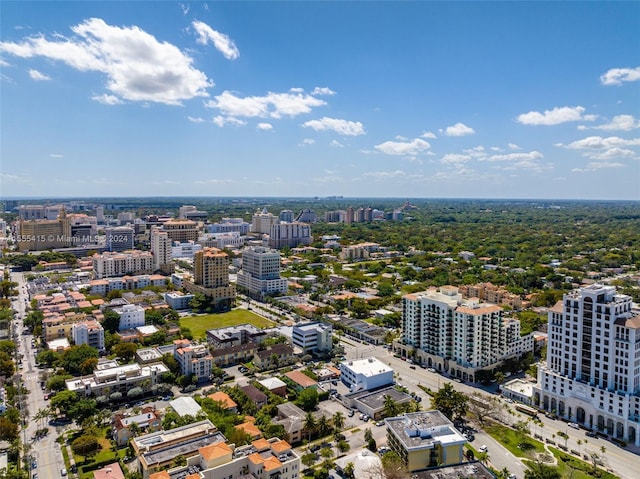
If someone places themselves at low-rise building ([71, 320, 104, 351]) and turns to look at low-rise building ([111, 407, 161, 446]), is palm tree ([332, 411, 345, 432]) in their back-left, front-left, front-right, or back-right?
front-left

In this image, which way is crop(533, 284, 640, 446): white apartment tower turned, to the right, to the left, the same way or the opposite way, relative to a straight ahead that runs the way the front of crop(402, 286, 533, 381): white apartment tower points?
the same way

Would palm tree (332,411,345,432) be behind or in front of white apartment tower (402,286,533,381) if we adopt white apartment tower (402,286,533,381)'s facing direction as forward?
in front

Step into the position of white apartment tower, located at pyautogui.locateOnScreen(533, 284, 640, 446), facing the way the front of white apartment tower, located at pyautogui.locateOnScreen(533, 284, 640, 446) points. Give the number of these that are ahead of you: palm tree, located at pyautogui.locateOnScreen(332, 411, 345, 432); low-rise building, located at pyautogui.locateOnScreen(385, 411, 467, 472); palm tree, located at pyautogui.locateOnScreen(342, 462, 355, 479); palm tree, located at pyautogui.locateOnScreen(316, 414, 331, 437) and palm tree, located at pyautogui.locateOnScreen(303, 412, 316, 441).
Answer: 5

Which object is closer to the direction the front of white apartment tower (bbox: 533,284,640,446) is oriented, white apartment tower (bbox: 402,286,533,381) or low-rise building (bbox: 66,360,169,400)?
the low-rise building

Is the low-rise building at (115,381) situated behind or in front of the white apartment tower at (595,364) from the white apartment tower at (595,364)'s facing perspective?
in front

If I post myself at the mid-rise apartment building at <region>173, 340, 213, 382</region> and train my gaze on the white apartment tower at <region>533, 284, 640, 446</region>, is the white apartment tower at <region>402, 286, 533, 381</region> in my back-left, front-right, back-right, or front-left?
front-left

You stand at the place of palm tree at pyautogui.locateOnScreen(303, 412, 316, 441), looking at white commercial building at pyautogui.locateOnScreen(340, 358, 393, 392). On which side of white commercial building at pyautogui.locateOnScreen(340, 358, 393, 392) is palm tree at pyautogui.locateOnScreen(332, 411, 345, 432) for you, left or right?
right

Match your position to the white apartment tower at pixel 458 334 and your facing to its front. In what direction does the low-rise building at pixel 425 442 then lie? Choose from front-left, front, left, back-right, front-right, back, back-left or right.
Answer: front-left

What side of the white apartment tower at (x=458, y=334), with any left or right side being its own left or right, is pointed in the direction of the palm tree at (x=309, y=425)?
front

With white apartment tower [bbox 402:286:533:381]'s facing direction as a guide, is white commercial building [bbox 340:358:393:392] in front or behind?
in front

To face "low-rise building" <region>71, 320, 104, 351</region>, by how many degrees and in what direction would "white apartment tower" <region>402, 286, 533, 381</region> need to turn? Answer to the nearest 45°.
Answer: approximately 45° to its right

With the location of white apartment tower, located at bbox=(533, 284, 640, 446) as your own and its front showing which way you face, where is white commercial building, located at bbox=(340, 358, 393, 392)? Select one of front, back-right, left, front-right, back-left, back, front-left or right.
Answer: front-right

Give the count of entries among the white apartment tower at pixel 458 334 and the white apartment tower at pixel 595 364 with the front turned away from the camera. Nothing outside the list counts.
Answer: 0

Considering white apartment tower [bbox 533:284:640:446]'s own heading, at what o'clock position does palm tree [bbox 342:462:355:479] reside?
The palm tree is roughly at 12 o'clock from the white apartment tower.

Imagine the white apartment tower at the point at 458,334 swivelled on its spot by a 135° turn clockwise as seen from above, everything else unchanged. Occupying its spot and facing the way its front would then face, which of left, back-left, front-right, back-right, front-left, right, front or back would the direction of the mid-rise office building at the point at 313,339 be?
left
